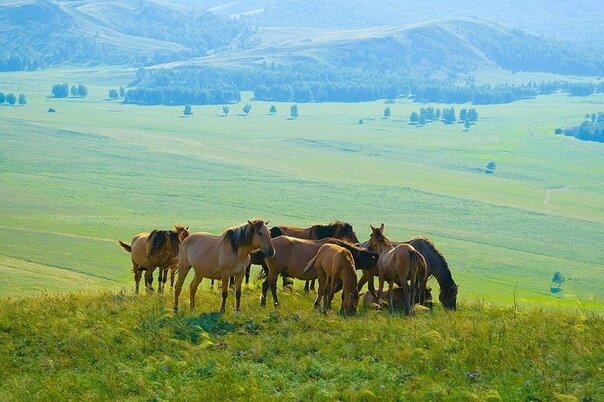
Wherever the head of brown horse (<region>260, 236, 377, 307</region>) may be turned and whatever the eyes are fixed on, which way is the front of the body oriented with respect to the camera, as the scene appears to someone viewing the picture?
to the viewer's right

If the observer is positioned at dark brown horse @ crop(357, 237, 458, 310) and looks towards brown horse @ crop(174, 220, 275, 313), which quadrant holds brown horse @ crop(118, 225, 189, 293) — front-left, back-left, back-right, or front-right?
front-right

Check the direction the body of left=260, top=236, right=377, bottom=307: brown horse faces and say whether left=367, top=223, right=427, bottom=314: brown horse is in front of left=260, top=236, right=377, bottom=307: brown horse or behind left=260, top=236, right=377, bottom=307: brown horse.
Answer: in front

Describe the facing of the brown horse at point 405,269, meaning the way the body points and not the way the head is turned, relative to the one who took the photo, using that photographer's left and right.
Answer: facing away from the viewer and to the left of the viewer

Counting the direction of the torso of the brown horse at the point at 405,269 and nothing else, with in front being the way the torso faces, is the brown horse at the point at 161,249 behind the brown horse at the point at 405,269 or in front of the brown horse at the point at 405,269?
in front

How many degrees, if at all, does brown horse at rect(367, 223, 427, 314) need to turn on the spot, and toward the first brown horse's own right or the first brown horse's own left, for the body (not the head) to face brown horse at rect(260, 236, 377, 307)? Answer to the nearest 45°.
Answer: approximately 45° to the first brown horse's own left
